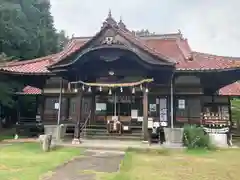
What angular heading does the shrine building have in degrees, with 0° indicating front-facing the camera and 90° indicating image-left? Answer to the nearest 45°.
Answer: approximately 0°

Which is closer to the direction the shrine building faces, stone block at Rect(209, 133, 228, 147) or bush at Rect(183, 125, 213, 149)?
the bush

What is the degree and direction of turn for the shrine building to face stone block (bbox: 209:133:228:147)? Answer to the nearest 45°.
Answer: approximately 90° to its left

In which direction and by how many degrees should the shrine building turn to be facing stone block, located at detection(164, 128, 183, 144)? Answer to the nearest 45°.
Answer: approximately 45° to its left
